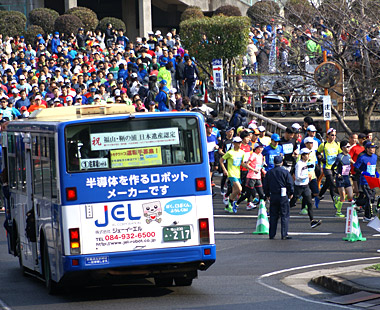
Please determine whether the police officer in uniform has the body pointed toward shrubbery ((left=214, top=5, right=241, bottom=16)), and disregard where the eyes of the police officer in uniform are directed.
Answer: yes

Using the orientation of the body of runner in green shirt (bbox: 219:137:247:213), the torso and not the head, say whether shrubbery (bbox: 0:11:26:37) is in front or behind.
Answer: behind

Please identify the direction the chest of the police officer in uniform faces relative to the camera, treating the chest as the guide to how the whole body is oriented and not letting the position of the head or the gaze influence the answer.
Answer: away from the camera

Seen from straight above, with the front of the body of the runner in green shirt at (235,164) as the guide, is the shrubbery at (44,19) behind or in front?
behind

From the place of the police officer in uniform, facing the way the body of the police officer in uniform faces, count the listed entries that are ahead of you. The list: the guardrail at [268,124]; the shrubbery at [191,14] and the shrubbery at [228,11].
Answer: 3

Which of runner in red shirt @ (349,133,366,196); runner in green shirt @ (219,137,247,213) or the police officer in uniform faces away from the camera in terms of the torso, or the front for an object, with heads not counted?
the police officer in uniform

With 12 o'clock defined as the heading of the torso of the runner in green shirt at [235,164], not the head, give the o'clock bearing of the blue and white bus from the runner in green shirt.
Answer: The blue and white bus is roughly at 2 o'clock from the runner in green shirt.

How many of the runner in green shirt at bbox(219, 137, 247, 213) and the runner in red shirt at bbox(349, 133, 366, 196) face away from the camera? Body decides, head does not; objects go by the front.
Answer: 0
